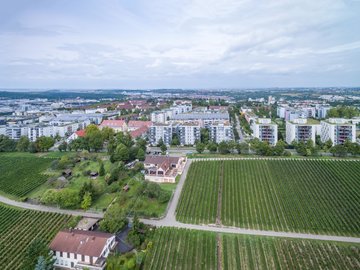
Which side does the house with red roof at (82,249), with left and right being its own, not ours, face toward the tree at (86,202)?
back

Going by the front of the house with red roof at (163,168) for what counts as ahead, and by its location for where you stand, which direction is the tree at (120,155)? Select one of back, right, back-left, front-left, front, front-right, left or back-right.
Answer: back-right

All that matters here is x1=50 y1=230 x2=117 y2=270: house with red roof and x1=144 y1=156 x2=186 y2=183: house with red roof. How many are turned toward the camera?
2

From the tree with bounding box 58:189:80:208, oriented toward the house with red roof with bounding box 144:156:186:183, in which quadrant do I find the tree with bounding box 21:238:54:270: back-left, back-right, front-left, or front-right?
back-right

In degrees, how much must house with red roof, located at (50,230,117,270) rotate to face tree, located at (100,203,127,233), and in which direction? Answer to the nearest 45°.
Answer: approximately 135° to its left
